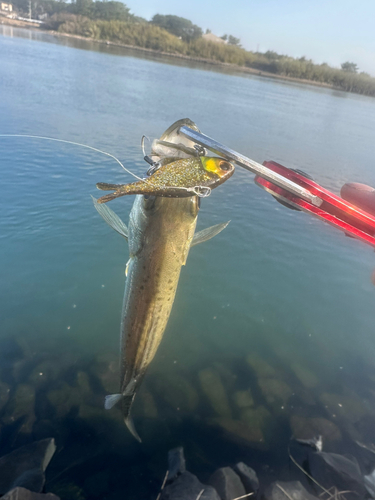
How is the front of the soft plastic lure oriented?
to the viewer's right

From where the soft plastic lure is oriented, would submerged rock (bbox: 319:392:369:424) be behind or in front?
in front

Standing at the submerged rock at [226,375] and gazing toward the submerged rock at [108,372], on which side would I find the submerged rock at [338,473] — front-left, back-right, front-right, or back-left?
back-left
